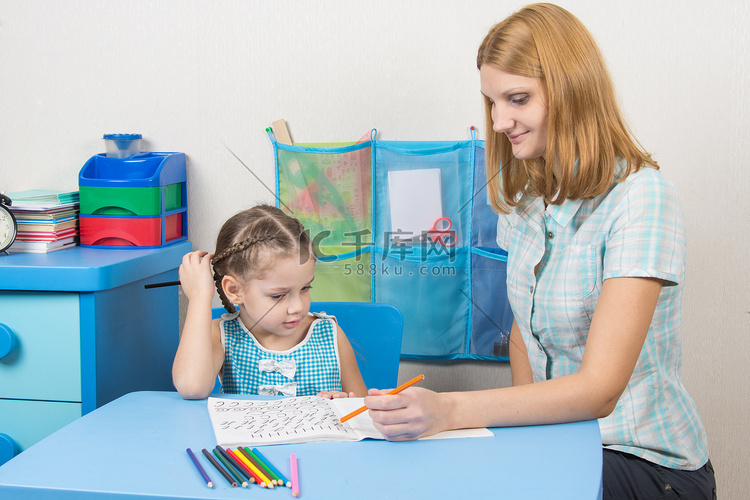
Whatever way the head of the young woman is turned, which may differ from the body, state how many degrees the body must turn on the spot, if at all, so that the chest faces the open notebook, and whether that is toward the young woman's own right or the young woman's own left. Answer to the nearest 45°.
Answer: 0° — they already face it

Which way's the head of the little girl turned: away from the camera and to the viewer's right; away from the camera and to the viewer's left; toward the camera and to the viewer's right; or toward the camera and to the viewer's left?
toward the camera and to the viewer's right

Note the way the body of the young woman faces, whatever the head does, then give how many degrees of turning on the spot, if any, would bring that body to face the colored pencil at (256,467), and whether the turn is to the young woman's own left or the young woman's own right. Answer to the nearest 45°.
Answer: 0° — they already face it

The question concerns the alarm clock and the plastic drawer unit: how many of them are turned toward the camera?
2

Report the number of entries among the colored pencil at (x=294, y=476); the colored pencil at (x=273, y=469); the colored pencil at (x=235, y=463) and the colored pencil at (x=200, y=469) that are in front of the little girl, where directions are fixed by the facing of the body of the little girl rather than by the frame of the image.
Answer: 4

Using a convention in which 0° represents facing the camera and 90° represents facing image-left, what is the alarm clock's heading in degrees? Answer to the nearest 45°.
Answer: approximately 0°

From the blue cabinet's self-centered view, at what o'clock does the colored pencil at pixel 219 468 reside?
The colored pencil is roughly at 10 o'clock from the blue cabinet.

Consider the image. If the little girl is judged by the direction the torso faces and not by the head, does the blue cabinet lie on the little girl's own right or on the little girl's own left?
on the little girl's own right

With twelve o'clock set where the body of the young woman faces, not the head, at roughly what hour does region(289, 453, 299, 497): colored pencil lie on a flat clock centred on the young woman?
The colored pencil is roughly at 12 o'clock from the young woman.
